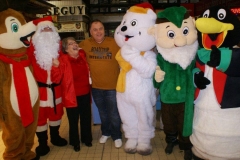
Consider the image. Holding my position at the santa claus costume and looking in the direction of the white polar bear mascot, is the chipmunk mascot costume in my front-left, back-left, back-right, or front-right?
back-right

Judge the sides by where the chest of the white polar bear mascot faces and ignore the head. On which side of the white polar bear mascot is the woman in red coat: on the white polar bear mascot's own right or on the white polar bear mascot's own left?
on the white polar bear mascot's own right

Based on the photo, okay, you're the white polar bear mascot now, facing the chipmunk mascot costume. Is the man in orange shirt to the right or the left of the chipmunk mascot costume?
right

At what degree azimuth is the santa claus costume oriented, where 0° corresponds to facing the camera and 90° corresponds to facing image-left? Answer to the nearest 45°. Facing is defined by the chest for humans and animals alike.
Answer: approximately 0°

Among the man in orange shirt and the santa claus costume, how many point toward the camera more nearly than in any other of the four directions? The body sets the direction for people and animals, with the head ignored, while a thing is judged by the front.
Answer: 2

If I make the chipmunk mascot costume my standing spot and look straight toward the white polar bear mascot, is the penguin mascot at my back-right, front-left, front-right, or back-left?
front-right

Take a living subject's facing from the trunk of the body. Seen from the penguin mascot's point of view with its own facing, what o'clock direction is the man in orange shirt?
The man in orange shirt is roughly at 2 o'clock from the penguin mascot.

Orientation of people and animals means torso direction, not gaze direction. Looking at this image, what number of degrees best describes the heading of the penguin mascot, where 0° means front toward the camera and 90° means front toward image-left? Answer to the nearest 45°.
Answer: approximately 45°

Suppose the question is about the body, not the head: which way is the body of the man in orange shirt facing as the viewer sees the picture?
toward the camera

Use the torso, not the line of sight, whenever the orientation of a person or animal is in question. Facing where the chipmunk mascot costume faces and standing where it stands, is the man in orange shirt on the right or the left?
on its left

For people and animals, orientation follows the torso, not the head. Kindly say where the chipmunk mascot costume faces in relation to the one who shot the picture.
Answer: facing the viewer and to the right of the viewer

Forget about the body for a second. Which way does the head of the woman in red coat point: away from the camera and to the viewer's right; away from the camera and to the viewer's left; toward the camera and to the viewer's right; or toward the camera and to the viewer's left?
toward the camera and to the viewer's right

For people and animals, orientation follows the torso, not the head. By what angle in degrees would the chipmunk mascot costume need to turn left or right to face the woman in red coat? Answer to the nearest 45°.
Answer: approximately 45° to its left
